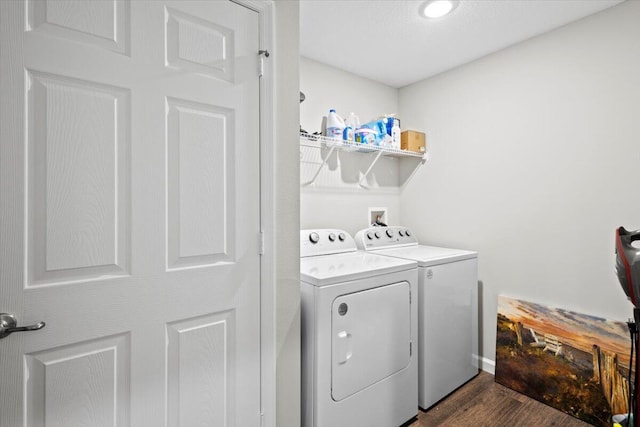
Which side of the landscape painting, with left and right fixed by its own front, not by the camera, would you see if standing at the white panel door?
front

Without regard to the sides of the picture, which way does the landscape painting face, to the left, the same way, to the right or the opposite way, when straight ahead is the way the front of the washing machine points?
to the right

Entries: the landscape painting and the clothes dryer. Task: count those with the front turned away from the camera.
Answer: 0

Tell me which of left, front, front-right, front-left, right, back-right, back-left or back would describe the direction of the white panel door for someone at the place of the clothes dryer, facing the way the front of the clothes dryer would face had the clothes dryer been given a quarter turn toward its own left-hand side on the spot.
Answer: back

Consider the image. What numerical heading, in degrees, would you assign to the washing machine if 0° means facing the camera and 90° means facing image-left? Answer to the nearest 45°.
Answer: approximately 315°

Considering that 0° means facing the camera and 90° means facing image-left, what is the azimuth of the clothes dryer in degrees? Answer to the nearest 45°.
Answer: approximately 315°

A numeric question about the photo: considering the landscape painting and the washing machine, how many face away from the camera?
0

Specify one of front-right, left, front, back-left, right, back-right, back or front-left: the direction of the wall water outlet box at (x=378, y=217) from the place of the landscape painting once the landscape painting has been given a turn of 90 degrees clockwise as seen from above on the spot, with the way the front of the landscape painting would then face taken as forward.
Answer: front-left

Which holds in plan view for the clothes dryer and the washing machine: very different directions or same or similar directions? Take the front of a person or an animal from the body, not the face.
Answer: same or similar directions

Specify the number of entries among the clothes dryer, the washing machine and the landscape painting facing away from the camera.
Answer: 0

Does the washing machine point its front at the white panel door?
no

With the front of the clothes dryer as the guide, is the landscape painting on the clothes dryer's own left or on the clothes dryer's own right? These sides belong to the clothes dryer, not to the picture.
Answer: on the clothes dryer's own left

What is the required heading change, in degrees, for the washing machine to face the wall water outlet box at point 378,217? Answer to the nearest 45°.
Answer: approximately 180°

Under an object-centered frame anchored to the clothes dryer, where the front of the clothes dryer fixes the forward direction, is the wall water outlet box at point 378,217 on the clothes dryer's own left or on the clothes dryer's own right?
on the clothes dryer's own left
